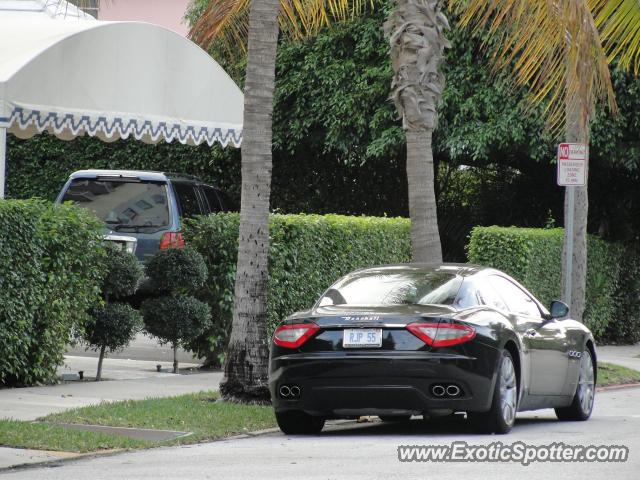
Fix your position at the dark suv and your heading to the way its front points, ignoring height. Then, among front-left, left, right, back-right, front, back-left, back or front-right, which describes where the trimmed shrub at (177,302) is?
back-right

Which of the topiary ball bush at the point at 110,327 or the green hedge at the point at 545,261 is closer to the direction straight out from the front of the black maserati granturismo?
the green hedge

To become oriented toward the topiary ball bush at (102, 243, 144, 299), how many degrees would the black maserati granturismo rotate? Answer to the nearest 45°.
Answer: approximately 90° to its left

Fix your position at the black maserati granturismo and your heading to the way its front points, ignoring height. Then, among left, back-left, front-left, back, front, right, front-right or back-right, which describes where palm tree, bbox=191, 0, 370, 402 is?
left

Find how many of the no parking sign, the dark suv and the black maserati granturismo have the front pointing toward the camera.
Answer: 1

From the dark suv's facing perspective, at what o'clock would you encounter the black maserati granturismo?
The black maserati granturismo is roughly at 4 o'clock from the dark suv.

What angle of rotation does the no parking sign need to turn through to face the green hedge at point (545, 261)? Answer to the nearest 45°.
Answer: approximately 180°

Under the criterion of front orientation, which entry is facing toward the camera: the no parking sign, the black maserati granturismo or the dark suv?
the no parking sign

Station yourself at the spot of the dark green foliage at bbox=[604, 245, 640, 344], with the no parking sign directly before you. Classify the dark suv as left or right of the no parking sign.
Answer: right

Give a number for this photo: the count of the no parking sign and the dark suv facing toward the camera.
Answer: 1

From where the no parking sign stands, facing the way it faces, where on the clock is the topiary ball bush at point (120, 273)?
The topiary ball bush is roughly at 2 o'clock from the no parking sign.

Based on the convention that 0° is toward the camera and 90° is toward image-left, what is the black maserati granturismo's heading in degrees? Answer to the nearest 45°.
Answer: approximately 225°

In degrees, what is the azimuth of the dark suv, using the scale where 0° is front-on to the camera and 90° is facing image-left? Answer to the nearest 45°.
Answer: approximately 225°

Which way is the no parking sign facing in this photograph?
toward the camera

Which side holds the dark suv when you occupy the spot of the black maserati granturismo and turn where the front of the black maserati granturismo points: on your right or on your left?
on your left
